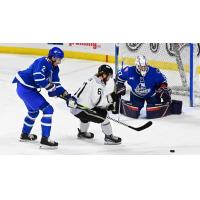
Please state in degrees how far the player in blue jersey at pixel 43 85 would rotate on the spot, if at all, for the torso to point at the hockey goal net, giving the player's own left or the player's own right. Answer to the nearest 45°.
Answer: approximately 45° to the player's own left

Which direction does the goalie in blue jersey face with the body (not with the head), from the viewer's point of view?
toward the camera

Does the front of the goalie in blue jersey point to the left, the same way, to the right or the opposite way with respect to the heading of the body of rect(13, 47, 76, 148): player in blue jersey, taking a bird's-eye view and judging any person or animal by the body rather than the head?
to the right

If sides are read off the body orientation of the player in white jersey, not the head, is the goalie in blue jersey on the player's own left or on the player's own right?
on the player's own left

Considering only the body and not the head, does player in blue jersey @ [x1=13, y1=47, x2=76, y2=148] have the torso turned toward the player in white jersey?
yes

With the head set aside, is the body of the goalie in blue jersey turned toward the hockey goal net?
no

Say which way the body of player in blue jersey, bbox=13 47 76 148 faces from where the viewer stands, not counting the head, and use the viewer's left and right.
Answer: facing to the right of the viewer

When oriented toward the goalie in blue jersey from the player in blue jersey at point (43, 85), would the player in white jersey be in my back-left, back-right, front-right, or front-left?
front-right
